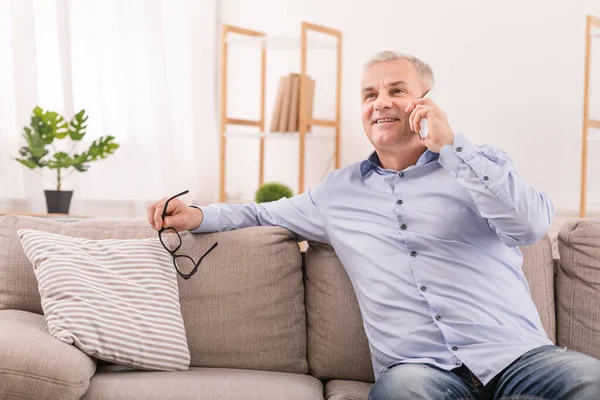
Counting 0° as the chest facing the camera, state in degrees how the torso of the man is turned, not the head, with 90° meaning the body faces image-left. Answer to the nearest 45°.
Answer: approximately 0°

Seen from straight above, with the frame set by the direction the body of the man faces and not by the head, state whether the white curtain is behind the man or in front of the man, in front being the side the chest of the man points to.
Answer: behind

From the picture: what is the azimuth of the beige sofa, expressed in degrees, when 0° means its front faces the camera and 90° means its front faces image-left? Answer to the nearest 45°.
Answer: approximately 0°

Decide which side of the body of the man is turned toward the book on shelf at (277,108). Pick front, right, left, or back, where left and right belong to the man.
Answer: back

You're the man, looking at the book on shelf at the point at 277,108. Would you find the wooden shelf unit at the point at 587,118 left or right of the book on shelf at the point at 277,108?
right

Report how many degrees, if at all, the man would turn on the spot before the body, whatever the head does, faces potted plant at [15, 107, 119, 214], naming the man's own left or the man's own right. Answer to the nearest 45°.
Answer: approximately 135° to the man's own right

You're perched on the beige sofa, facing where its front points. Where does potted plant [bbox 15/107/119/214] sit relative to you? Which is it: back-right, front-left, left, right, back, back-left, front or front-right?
back-right

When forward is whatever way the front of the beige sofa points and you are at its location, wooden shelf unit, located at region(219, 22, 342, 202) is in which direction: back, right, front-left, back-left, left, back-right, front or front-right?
back

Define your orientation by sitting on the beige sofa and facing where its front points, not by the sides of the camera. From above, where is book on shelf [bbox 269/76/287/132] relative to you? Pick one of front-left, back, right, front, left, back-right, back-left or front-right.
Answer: back

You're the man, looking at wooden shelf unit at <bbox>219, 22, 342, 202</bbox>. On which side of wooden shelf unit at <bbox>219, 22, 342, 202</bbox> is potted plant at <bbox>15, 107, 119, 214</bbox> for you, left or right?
left

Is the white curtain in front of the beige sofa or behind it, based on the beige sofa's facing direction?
behind

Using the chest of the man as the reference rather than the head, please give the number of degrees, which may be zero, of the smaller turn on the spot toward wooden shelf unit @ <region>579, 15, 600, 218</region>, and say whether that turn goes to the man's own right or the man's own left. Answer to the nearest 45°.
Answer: approximately 135° to the man's own left
